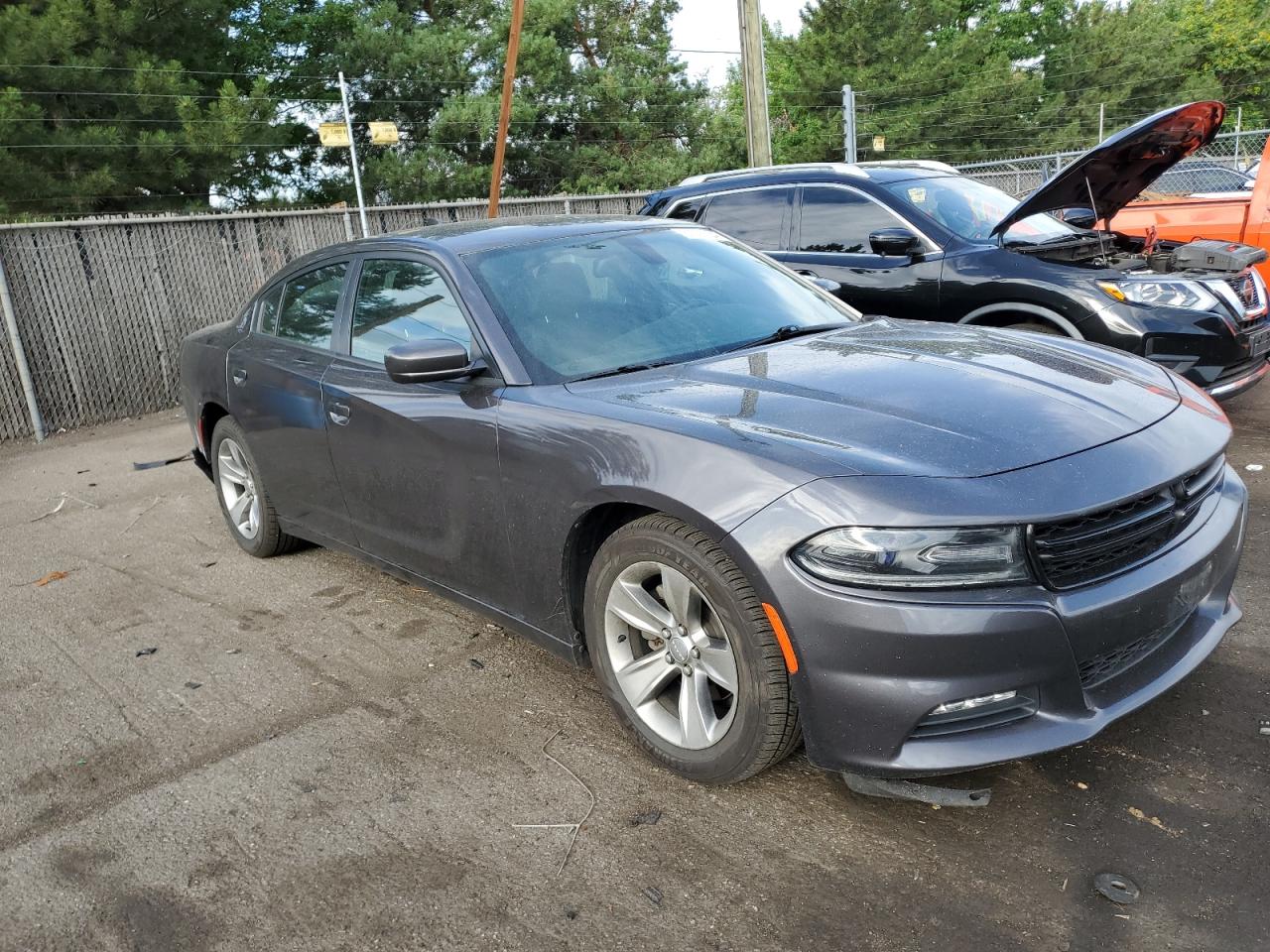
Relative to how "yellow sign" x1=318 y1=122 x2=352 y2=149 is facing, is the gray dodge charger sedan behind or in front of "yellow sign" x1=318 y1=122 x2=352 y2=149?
in front

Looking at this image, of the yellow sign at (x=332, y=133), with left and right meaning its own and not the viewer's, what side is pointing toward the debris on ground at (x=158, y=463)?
front

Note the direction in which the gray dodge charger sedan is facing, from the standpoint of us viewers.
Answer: facing the viewer and to the right of the viewer

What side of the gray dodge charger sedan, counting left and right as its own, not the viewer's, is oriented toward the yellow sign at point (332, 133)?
back

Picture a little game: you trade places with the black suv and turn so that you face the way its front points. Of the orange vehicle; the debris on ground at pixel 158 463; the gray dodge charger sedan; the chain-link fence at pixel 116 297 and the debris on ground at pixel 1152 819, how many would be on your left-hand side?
1

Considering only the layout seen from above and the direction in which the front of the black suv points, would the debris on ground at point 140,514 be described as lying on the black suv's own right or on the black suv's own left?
on the black suv's own right

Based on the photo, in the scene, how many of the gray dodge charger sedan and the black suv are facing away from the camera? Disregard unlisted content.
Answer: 0

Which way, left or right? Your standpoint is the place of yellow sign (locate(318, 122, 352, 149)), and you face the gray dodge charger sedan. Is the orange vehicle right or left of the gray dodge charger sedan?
left

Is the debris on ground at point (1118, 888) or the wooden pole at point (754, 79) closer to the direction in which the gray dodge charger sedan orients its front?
the debris on ground

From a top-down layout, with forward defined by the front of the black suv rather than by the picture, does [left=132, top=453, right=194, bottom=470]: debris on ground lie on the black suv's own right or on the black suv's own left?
on the black suv's own right

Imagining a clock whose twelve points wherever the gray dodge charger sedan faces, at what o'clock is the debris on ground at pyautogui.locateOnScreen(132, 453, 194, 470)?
The debris on ground is roughly at 6 o'clock from the gray dodge charger sedan.

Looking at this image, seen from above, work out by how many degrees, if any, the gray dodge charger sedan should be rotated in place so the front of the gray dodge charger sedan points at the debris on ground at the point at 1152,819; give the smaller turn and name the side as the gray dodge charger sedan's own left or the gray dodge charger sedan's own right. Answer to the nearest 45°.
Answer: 0° — it already faces it

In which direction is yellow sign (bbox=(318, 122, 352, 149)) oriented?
toward the camera

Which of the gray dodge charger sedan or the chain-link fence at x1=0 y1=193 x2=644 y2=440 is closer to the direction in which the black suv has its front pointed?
the gray dodge charger sedan
